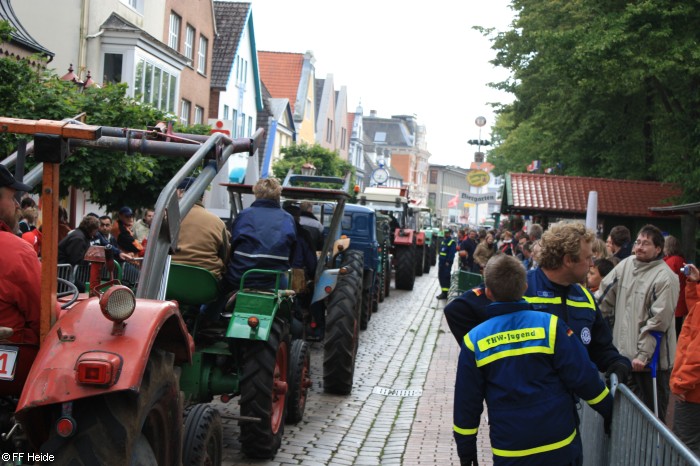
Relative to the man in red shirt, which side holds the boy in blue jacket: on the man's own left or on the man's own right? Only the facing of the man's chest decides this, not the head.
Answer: on the man's own right

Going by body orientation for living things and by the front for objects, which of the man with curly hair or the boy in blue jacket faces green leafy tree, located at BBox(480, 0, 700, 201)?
the boy in blue jacket

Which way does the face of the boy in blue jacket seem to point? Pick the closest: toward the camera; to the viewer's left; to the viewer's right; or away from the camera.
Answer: away from the camera

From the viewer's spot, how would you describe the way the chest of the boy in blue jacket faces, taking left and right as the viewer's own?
facing away from the viewer

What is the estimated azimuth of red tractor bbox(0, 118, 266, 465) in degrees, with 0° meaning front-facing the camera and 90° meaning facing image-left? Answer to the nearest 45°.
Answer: approximately 225°
